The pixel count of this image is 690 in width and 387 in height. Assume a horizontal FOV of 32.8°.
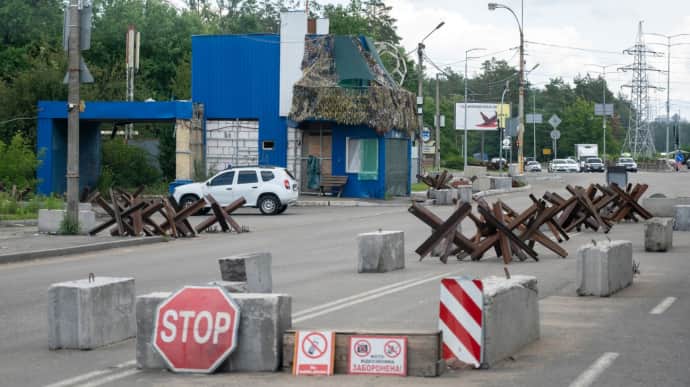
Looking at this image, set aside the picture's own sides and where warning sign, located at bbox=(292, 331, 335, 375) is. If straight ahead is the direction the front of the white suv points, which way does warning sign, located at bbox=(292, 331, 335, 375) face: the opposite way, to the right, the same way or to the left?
to the left

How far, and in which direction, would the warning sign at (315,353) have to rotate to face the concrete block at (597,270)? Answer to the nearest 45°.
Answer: approximately 135° to its left

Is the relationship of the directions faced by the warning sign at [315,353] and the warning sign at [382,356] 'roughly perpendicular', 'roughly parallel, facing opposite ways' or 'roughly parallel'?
roughly parallel

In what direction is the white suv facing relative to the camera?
to the viewer's left

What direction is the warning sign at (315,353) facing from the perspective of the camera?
toward the camera

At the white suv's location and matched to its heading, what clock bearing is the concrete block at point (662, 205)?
The concrete block is roughly at 7 o'clock from the white suv.

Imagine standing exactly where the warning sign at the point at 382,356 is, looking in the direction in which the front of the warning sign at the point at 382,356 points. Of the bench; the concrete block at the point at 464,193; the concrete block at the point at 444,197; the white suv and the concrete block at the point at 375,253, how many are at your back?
5

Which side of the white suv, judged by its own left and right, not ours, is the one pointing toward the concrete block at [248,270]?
left

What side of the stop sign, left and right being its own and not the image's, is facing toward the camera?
front

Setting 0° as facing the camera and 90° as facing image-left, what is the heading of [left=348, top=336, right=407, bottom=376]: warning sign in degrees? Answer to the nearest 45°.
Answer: approximately 0°

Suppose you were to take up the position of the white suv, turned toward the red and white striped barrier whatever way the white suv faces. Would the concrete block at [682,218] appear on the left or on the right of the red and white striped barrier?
left

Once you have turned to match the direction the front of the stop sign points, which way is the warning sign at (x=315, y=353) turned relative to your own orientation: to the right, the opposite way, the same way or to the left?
the same way

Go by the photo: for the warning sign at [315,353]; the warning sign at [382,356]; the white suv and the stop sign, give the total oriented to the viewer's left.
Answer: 1

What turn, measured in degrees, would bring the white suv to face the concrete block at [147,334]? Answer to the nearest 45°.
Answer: approximately 90° to its left

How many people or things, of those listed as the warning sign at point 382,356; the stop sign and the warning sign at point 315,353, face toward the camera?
3
